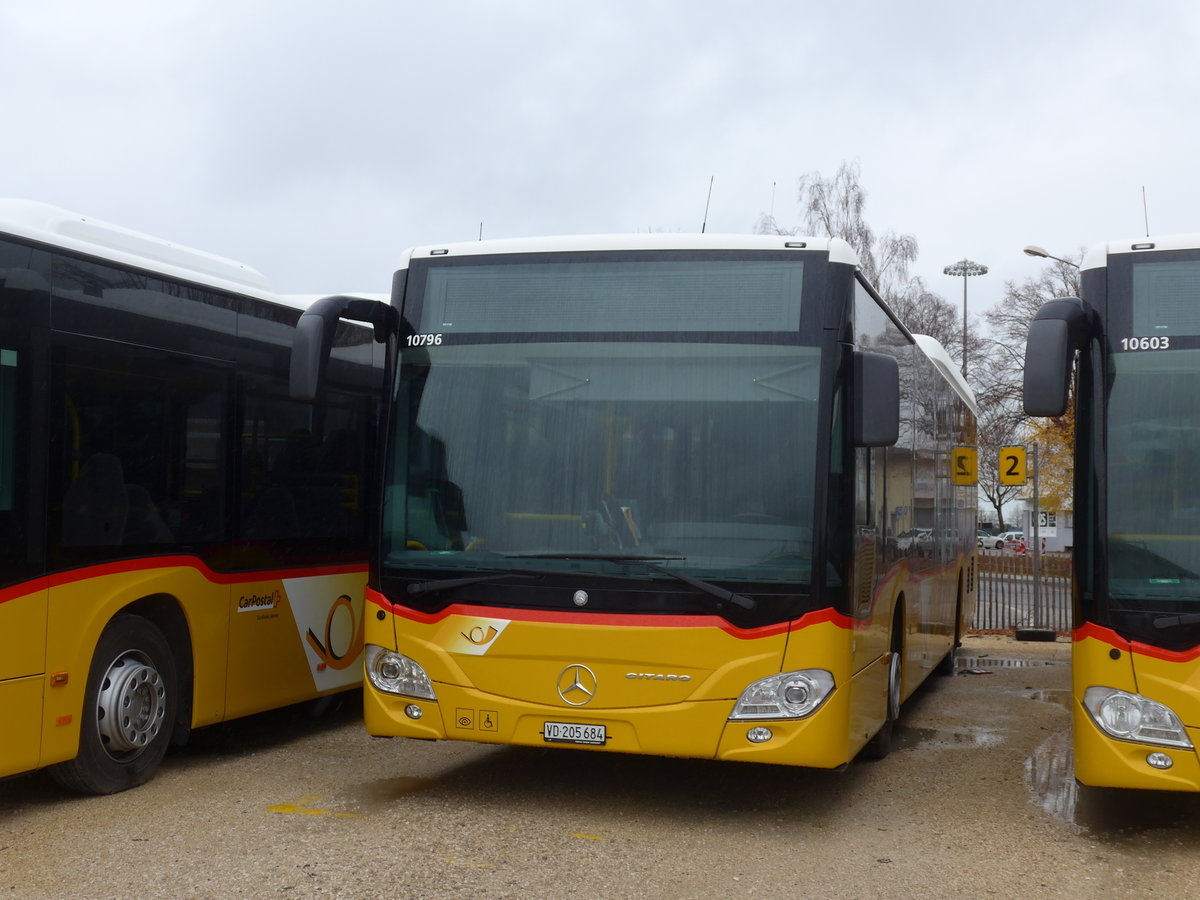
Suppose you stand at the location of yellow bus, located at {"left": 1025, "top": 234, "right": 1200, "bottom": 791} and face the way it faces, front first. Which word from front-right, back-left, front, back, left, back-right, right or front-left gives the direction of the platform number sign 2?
back

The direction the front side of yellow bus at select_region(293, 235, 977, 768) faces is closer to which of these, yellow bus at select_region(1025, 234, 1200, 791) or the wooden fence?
the yellow bus

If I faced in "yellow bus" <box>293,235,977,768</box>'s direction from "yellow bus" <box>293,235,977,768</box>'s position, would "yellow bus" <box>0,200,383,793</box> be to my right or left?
on my right

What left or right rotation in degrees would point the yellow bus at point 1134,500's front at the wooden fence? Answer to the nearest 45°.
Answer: approximately 180°

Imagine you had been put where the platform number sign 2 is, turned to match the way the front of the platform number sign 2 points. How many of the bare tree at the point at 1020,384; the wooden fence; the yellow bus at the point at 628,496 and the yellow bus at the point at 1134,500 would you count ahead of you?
2

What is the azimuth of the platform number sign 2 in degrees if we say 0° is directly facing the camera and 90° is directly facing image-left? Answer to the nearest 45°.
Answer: approximately 0°

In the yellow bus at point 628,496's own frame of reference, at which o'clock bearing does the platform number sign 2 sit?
The platform number sign 2 is roughly at 7 o'clock from the yellow bus.

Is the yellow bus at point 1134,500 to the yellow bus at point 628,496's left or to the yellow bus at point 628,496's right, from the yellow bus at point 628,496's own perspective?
on its left
